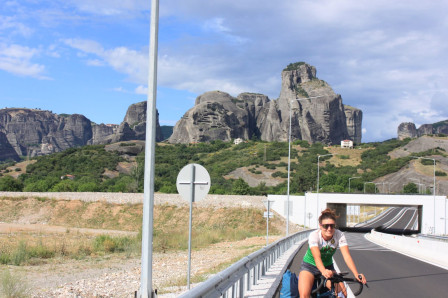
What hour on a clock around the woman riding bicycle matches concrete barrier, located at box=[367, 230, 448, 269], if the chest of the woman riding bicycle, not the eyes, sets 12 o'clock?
The concrete barrier is roughly at 8 o'clock from the woman riding bicycle.

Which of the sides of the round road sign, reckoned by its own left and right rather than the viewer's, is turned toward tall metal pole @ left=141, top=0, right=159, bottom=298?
back

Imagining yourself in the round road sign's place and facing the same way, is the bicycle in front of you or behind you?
behind

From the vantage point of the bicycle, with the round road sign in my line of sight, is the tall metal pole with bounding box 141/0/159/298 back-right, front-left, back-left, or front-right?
front-left

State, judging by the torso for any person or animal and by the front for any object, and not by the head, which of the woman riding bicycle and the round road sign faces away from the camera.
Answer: the round road sign

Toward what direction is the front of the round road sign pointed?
away from the camera

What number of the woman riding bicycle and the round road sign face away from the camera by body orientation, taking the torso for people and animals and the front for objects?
1

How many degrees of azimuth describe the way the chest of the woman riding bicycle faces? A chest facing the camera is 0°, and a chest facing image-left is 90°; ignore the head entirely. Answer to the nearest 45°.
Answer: approximately 315°

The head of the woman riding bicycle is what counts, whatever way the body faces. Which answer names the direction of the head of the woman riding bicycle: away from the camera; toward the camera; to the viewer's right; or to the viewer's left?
toward the camera

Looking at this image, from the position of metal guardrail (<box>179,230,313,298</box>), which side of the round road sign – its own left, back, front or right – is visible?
back
